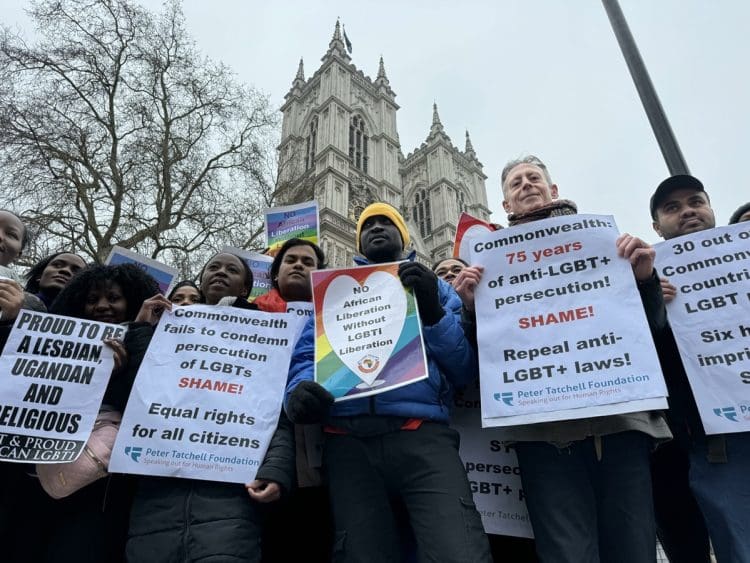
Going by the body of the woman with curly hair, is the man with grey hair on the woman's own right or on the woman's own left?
on the woman's own left

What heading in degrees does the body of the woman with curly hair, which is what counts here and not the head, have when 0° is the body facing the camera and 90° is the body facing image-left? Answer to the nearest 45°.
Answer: approximately 0°

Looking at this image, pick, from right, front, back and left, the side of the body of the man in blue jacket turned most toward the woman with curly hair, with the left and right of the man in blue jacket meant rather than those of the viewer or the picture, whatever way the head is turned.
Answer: right

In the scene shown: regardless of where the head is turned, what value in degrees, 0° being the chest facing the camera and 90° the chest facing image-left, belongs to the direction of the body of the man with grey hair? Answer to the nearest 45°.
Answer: approximately 0°

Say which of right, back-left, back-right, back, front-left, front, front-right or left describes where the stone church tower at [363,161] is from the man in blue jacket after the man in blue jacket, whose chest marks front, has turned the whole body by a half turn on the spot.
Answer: front

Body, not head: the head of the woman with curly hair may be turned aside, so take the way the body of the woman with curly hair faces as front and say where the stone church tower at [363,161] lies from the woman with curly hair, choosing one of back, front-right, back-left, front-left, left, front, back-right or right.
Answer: back-left
